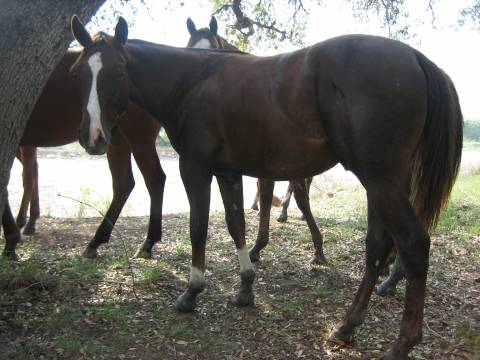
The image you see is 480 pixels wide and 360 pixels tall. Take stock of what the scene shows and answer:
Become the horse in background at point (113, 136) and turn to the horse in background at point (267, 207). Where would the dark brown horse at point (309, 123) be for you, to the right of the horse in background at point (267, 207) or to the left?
right

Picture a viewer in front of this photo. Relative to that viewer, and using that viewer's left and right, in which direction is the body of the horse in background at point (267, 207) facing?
facing the viewer and to the left of the viewer

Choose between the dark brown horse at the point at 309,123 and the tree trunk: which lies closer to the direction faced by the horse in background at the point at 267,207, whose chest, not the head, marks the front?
the tree trunk

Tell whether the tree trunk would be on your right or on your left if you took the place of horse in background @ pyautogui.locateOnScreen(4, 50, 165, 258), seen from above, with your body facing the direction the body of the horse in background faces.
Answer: on your left

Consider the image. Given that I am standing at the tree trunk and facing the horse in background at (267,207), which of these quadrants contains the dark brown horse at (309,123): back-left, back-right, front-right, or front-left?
front-right

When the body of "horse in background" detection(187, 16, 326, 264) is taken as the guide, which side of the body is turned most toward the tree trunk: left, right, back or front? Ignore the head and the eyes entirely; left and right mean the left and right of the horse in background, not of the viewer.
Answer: front

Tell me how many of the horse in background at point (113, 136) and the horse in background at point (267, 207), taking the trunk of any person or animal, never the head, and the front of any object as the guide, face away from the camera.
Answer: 0

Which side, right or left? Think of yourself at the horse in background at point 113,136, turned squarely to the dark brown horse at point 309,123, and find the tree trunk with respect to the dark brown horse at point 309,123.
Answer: right
